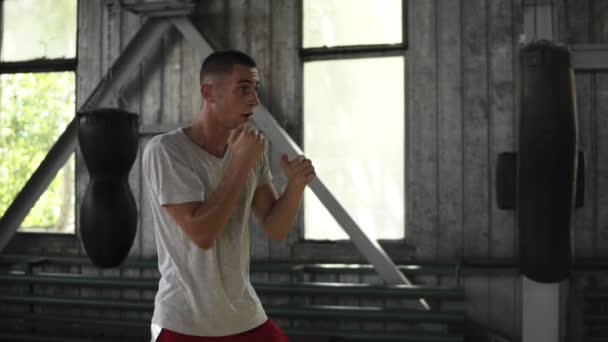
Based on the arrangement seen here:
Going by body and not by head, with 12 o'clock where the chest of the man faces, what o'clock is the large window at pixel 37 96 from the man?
The large window is roughly at 7 o'clock from the man.

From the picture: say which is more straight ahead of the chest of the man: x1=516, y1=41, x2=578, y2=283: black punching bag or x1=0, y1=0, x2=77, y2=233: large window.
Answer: the black punching bag

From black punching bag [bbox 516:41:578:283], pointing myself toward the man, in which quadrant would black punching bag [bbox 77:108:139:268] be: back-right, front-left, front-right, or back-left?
front-right

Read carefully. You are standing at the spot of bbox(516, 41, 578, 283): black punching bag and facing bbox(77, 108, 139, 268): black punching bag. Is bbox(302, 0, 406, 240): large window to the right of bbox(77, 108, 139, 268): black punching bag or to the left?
right

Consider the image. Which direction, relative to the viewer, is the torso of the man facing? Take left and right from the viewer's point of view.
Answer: facing the viewer and to the right of the viewer

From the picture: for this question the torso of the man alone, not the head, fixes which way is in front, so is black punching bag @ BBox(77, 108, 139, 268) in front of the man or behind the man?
behind

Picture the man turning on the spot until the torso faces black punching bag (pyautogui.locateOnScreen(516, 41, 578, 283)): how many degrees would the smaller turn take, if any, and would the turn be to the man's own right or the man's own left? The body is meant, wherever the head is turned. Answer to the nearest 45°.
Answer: approximately 90° to the man's own left

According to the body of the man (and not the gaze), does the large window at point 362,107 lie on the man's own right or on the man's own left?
on the man's own left

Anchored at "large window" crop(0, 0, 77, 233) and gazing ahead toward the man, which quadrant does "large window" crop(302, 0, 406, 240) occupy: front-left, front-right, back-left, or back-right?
front-left

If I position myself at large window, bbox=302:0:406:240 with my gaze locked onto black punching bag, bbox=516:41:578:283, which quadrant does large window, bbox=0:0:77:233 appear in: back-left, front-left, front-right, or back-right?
back-right
